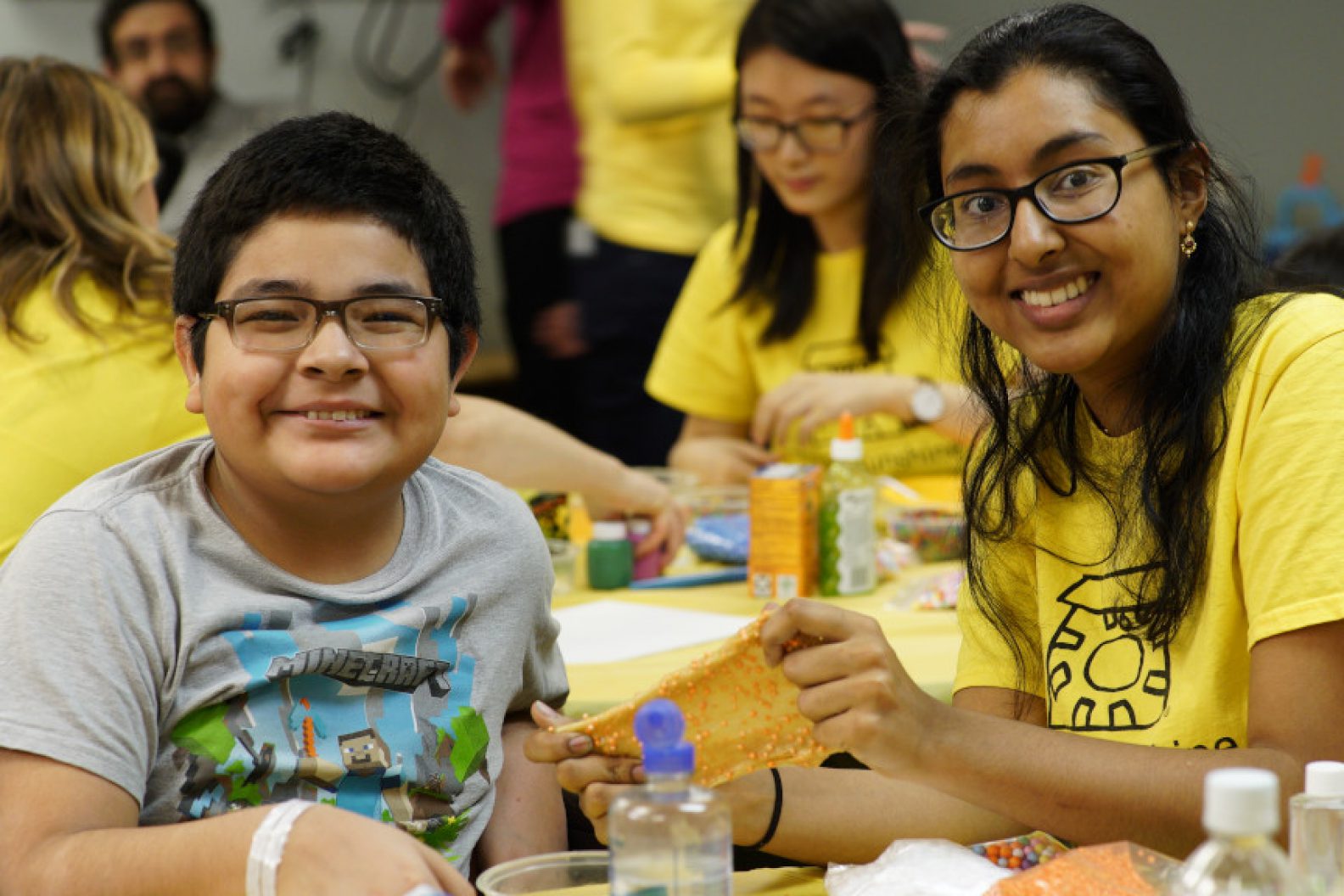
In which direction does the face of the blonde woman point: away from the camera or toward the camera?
away from the camera

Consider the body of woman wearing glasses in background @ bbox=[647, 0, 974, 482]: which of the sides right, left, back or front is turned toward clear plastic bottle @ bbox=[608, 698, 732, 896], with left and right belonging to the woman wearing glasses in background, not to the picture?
front

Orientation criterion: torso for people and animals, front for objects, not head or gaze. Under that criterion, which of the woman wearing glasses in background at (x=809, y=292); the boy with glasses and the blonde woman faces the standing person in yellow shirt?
the blonde woman

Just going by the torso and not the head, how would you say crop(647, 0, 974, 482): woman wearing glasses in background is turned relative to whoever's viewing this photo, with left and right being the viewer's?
facing the viewer

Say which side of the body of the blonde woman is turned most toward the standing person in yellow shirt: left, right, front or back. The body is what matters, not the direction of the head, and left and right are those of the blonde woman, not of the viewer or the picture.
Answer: front

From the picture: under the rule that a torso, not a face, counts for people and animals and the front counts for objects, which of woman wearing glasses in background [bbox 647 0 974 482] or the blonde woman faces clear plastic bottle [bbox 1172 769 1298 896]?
the woman wearing glasses in background

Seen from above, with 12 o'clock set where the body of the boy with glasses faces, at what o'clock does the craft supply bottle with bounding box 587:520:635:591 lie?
The craft supply bottle is roughly at 7 o'clock from the boy with glasses.

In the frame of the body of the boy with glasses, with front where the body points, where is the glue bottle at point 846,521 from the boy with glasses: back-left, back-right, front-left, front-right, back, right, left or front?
back-left

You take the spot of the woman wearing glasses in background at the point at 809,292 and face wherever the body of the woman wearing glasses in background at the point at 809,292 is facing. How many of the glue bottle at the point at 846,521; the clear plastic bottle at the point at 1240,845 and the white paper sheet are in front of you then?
3

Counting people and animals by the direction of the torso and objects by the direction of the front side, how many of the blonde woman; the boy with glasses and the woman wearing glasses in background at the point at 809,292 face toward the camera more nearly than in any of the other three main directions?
2

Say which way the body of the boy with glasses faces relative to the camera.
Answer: toward the camera

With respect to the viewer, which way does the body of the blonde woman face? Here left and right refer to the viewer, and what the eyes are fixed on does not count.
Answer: facing away from the viewer and to the right of the viewer
